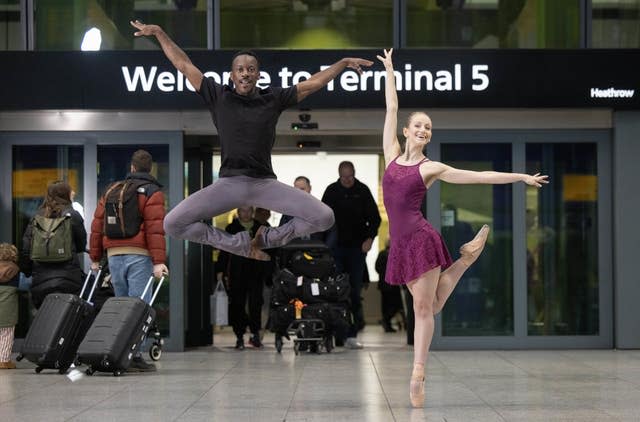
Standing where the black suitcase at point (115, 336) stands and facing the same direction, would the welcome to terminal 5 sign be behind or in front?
behind

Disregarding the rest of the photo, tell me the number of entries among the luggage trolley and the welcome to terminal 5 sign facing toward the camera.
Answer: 2

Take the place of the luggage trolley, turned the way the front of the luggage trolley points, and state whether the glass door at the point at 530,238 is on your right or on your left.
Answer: on your left

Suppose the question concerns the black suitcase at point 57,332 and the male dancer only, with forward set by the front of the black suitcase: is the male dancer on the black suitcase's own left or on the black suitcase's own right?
on the black suitcase's own left

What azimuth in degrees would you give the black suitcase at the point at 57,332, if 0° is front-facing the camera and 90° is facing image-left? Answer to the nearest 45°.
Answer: approximately 45°
